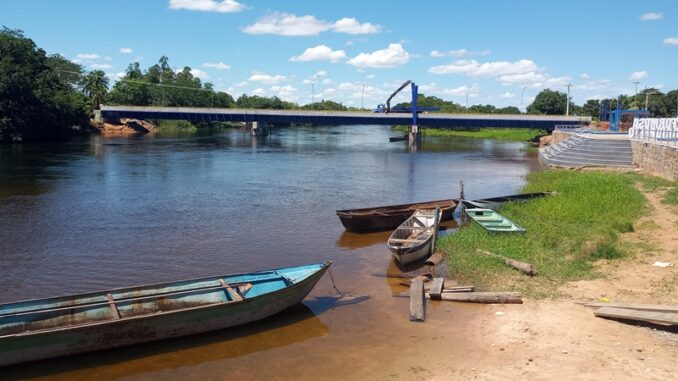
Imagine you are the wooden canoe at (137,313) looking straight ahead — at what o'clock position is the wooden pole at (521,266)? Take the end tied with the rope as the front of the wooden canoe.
The wooden pole is roughly at 12 o'clock from the wooden canoe.

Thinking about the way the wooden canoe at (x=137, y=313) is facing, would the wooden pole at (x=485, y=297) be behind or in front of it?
in front

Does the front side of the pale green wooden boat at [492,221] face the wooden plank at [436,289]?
no

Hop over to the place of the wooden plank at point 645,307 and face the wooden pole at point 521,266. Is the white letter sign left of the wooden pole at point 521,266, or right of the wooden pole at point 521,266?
right

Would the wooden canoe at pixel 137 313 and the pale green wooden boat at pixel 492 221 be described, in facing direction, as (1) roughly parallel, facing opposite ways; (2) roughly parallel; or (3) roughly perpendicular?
roughly perpendicular

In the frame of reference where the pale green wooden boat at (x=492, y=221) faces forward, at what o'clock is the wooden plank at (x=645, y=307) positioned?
The wooden plank is roughly at 1 o'clock from the pale green wooden boat.

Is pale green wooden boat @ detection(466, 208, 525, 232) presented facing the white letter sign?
no

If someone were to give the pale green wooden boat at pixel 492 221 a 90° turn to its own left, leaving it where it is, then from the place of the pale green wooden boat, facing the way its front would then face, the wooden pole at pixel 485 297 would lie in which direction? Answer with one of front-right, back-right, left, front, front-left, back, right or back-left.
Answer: back-right

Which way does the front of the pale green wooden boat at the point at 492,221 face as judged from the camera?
facing the viewer and to the right of the viewer

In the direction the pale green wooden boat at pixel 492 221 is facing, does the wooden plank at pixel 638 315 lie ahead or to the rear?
ahead

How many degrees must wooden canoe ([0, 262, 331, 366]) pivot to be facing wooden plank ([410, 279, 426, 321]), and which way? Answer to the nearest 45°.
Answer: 0° — it already faces it

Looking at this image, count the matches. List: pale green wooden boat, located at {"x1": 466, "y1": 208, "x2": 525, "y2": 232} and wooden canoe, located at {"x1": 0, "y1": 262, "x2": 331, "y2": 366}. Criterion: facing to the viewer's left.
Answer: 0

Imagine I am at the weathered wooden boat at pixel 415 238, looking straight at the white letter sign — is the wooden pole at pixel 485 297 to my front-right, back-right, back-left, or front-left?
back-right

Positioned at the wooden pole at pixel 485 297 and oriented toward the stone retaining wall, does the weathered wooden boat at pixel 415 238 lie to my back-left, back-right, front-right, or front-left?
front-left

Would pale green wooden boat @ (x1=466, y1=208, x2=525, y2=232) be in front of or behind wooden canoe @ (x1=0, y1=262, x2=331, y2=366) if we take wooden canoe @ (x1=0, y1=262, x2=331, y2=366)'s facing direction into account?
in front

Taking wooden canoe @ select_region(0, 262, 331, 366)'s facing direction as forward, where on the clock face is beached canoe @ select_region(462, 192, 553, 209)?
The beached canoe is roughly at 11 o'clock from the wooden canoe.

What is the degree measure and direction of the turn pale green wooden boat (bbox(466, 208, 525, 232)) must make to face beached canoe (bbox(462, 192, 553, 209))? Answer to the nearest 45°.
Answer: approximately 135° to its left

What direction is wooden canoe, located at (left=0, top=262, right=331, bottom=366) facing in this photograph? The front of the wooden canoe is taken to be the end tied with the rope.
to the viewer's right

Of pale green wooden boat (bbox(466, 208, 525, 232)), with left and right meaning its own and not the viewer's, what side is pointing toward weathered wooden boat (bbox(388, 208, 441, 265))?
right

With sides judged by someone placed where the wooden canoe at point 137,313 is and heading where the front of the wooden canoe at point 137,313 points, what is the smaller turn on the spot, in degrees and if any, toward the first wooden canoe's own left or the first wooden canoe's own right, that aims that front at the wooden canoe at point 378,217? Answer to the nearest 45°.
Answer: approximately 45° to the first wooden canoe's own left

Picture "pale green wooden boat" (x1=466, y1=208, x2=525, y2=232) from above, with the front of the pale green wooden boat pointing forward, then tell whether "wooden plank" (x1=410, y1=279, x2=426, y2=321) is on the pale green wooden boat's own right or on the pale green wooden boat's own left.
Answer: on the pale green wooden boat's own right
